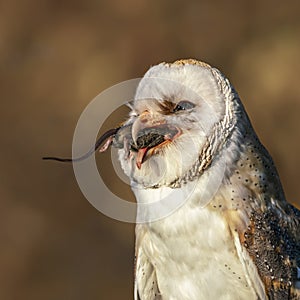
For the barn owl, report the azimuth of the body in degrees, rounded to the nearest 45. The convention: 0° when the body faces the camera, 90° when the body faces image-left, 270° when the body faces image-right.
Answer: approximately 45°
